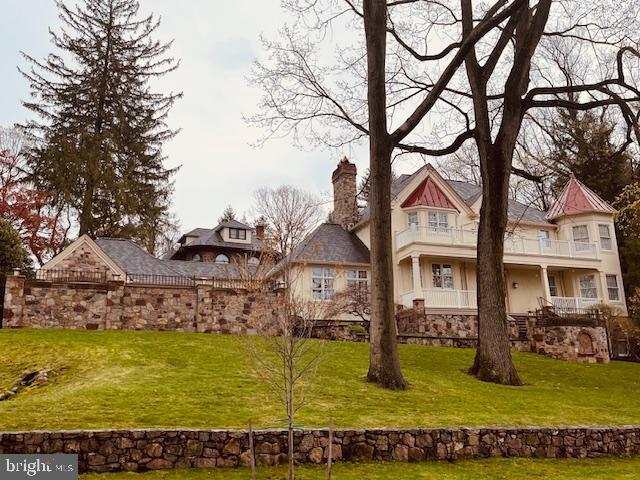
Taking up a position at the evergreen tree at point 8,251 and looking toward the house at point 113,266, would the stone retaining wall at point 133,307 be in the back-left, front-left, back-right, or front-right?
front-right

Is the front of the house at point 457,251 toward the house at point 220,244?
no

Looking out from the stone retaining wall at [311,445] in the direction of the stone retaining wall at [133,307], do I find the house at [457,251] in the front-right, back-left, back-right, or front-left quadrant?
front-right

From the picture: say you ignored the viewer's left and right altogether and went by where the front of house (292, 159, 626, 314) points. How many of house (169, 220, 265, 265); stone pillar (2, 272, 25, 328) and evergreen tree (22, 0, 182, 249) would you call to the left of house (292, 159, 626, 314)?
0

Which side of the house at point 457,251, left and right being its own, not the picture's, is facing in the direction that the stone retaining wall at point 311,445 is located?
front

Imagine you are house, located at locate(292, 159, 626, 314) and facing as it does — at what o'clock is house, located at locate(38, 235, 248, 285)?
house, located at locate(38, 235, 248, 285) is roughly at 2 o'clock from house, located at locate(292, 159, 626, 314).

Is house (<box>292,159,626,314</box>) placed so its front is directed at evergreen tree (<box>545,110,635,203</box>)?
no

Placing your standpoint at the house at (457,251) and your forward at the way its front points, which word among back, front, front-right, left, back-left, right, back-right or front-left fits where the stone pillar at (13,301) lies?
front-right

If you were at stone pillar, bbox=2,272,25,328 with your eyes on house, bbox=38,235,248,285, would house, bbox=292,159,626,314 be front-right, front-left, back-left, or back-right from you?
front-right

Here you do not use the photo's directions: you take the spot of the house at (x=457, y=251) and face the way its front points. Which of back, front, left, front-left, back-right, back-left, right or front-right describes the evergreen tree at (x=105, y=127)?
right

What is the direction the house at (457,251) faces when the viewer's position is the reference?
facing the viewer

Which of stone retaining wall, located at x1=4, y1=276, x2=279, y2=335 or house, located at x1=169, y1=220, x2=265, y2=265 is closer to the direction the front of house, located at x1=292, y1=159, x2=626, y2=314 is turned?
the stone retaining wall
